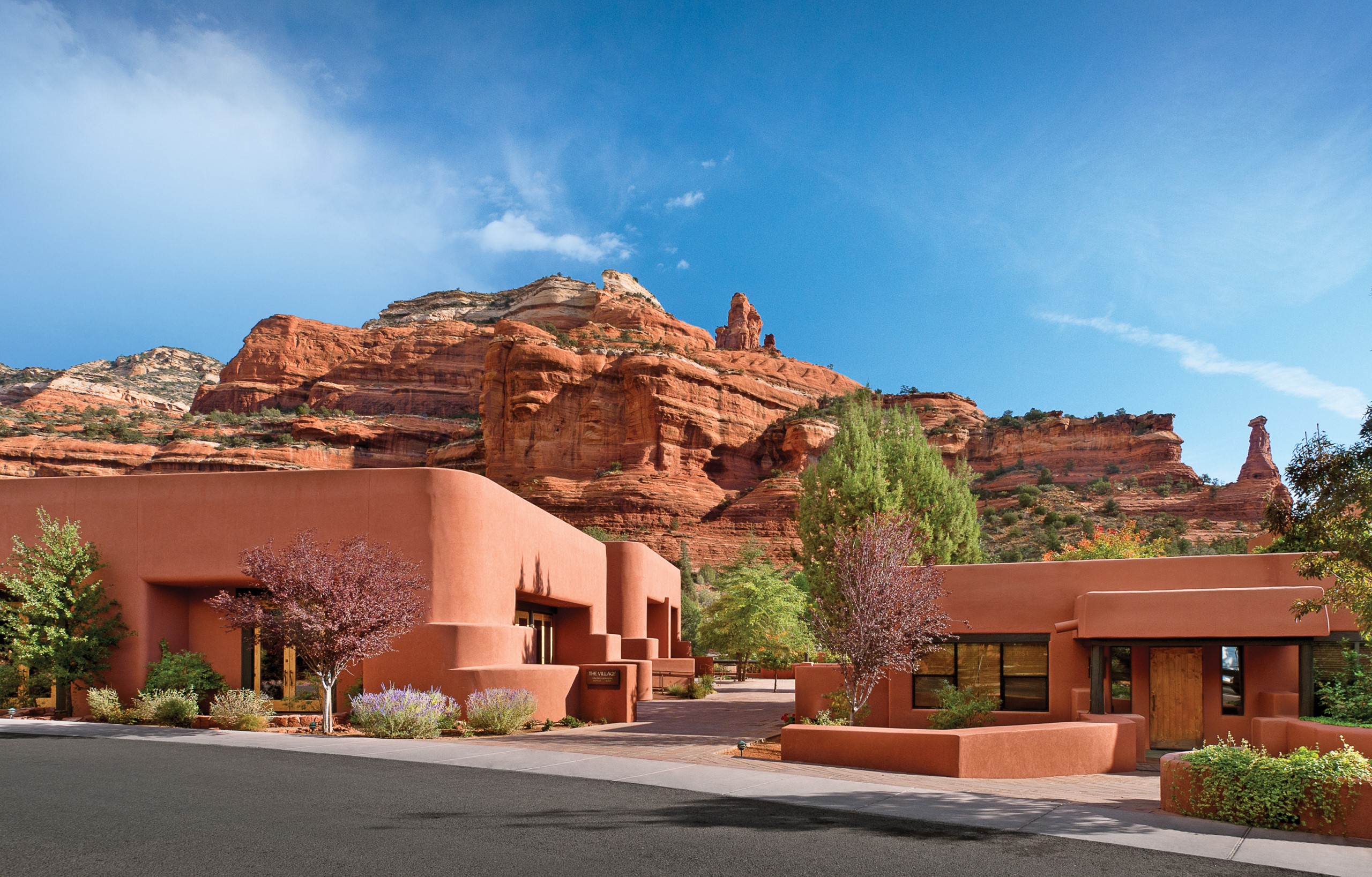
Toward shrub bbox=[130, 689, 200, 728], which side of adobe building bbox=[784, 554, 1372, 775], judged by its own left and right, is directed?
right

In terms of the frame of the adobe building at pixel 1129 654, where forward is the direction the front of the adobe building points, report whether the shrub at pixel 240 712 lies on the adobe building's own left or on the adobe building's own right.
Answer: on the adobe building's own right

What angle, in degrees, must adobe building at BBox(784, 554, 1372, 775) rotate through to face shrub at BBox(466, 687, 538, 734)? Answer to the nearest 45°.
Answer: approximately 90° to its right

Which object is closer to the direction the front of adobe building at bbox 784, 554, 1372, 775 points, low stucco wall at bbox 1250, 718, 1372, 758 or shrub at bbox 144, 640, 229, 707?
the low stucco wall

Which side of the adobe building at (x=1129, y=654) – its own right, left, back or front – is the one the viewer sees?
front
